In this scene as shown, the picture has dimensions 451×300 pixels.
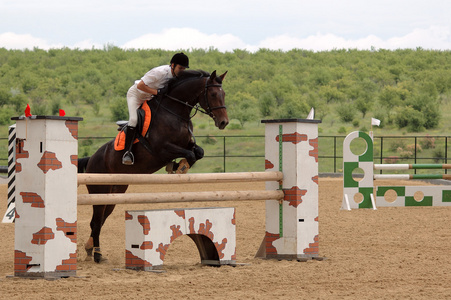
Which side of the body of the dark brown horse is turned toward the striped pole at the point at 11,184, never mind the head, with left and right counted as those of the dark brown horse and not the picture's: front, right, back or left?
back

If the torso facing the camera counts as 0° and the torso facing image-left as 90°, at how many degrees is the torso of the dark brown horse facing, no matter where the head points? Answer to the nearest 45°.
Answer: approximately 315°

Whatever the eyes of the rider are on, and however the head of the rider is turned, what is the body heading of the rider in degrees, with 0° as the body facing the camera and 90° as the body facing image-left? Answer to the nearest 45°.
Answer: approximately 315°

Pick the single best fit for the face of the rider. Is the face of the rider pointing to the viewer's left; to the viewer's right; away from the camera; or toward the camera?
to the viewer's right

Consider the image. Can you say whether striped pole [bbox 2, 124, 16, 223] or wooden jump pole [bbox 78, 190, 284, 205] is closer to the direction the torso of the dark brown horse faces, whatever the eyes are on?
the wooden jump pole

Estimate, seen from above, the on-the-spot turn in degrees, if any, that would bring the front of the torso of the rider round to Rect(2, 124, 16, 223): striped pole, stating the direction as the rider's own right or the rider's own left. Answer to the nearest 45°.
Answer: approximately 180°
